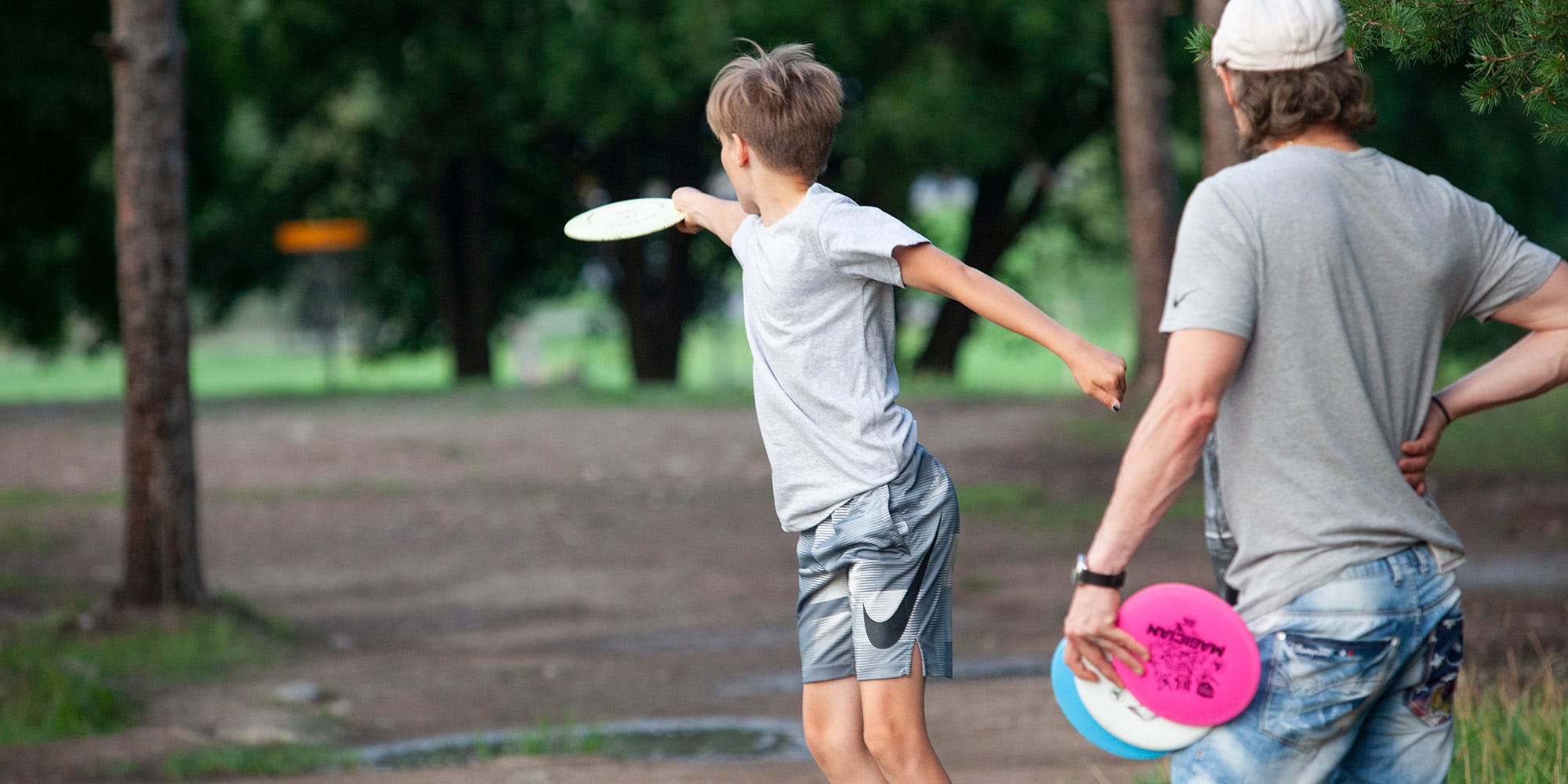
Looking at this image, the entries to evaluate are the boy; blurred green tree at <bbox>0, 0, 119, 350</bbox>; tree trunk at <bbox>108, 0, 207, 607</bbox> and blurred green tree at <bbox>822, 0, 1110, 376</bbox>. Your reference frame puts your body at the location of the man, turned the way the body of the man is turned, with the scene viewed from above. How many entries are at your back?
0

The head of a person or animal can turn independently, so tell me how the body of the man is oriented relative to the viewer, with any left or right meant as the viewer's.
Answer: facing away from the viewer and to the left of the viewer

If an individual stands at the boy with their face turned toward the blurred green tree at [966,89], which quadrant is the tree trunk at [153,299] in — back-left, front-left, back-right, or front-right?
front-left

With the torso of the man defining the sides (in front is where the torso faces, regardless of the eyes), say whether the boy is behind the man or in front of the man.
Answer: in front

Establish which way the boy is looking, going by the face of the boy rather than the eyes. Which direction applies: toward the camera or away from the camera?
away from the camera

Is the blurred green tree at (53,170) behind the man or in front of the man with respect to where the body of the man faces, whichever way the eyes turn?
in front

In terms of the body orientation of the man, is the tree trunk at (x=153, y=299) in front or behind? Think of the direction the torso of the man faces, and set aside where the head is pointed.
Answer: in front

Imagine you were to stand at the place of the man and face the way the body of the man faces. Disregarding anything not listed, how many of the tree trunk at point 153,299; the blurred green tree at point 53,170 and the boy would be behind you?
0
